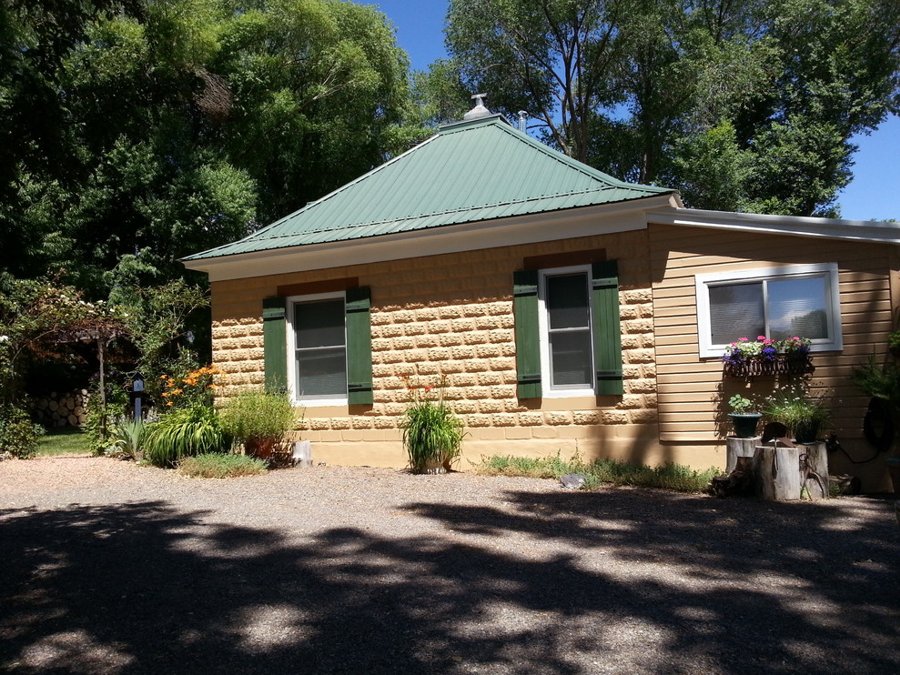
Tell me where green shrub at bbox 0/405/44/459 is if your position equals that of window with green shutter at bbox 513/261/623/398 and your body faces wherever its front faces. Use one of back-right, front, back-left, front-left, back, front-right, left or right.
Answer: right

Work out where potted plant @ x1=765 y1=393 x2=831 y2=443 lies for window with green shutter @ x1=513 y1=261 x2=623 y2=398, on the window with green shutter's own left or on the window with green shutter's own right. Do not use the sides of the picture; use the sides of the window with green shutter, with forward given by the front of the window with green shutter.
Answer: on the window with green shutter's own left

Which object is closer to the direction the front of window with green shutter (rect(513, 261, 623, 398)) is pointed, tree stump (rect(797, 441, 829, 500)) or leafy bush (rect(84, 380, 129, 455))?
the tree stump

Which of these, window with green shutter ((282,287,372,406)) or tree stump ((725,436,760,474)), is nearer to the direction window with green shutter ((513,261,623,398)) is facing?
the tree stump

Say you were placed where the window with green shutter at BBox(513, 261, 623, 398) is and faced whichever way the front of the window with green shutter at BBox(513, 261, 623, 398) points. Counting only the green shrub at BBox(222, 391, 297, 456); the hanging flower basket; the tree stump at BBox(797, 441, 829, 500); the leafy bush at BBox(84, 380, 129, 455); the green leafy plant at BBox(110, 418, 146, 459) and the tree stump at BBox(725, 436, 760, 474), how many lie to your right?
3

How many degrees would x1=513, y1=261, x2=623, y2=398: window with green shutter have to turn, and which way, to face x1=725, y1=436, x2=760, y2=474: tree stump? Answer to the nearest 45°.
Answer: approximately 45° to its left

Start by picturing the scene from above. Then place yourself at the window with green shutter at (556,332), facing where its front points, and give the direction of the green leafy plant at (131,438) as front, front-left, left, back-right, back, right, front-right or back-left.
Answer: right

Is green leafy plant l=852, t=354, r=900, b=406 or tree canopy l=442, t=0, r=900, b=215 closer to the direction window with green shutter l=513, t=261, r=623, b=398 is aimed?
the green leafy plant

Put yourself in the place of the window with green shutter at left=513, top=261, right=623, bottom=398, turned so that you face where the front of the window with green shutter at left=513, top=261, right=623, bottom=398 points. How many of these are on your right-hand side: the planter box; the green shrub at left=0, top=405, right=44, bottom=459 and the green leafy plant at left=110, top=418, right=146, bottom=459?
2

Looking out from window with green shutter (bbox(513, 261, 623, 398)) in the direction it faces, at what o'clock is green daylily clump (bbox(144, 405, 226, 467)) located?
The green daylily clump is roughly at 3 o'clock from the window with green shutter.

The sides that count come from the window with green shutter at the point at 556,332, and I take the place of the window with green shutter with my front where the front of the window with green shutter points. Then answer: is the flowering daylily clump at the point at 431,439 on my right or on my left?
on my right

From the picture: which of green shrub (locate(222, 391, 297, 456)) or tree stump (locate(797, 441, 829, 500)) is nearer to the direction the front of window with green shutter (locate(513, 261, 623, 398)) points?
the tree stump

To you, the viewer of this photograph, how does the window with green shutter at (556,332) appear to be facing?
facing the viewer

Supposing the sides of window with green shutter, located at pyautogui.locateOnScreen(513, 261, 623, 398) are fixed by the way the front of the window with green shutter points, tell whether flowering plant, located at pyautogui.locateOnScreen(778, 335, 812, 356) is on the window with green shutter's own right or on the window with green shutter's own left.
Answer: on the window with green shutter's own left

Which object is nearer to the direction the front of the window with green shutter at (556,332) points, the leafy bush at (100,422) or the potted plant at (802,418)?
the potted plant

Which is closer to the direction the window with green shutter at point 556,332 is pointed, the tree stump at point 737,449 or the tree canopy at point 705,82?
the tree stump

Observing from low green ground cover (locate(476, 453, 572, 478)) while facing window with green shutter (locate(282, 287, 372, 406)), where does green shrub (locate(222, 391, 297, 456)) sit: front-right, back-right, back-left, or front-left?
front-left

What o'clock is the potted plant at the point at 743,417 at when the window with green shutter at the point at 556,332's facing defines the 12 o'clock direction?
The potted plant is roughly at 10 o'clock from the window with green shutter.

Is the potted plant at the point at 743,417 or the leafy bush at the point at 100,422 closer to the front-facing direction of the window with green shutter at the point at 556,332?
the potted plant

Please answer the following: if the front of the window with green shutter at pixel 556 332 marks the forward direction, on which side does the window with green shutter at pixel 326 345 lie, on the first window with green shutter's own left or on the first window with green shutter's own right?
on the first window with green shutter's own right
